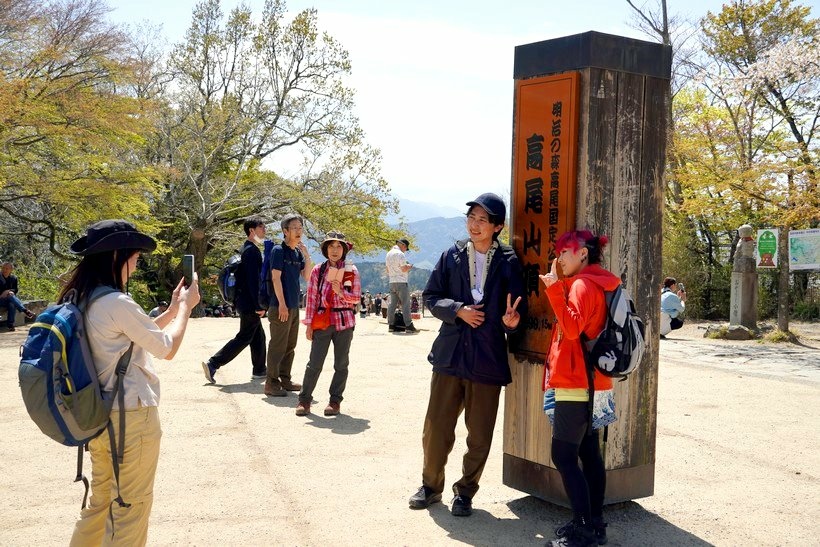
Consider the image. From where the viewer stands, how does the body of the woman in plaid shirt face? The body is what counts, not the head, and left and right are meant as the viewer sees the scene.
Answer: facing the viewer

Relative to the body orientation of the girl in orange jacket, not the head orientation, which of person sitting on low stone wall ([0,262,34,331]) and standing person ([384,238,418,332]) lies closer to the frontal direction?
the person sitting on low stone wall

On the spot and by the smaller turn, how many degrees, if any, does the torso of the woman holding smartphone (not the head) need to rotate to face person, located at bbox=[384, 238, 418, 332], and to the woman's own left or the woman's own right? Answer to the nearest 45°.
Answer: approximately 45° to the woman's own left

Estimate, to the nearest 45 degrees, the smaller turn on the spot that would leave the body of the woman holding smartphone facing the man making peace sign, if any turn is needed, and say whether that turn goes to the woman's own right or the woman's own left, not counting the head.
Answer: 0° — they already face them

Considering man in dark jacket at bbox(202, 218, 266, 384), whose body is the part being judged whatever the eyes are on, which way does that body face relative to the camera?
to the viewer's right

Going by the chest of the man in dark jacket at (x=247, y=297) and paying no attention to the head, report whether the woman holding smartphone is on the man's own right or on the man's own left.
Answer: on the man's own right

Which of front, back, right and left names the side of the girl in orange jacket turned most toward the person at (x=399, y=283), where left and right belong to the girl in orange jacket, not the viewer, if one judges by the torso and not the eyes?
right

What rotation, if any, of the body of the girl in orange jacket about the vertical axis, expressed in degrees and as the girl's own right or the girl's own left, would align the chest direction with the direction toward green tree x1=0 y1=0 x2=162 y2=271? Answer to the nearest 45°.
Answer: approximately 45° to the girl's own right

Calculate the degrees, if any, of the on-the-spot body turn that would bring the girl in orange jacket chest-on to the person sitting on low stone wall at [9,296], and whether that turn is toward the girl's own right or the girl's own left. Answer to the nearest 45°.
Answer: approximately 45° to the girl's own right

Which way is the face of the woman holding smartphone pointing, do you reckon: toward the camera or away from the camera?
away from the camera

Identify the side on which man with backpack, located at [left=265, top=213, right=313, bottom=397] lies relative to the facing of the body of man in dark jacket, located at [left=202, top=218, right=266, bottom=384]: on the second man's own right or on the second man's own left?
on the second man's own right

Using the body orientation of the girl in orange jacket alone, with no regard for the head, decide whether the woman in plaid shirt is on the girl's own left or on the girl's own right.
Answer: on the girl's own right

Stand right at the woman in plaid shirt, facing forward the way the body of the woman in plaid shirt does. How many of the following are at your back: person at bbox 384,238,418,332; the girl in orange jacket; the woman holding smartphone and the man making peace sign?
1

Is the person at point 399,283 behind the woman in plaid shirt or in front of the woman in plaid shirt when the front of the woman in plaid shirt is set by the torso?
behind

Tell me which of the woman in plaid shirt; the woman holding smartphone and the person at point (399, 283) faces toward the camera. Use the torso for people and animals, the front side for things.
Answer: the woman in plaid shirt
